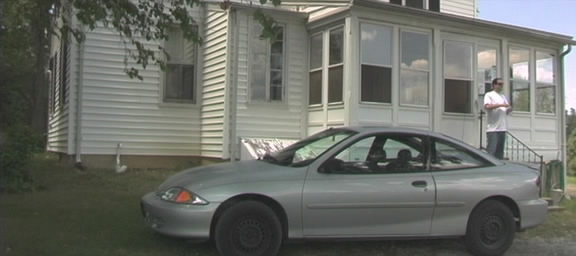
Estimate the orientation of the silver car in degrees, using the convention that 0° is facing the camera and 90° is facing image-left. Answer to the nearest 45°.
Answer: approximately 90°

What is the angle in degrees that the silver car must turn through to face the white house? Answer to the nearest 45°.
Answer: approximately 90° to its right

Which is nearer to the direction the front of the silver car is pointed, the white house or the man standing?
the white house

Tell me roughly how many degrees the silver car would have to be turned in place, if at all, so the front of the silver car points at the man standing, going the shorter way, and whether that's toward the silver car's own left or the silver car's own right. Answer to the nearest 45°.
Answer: approximately 135° to the silver car's own right
